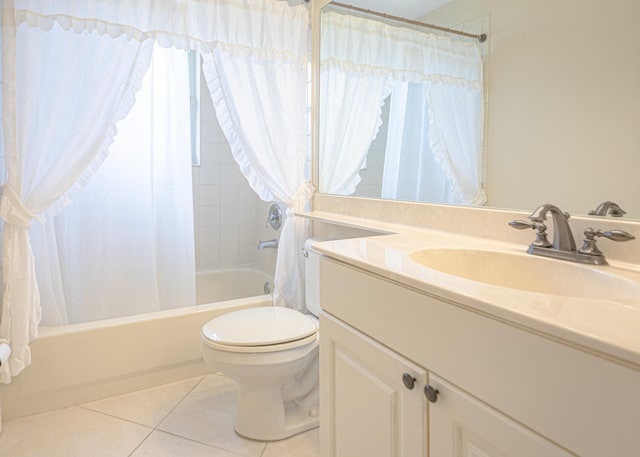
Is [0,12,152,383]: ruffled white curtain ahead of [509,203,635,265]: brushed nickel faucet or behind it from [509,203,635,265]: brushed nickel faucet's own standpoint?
ahead

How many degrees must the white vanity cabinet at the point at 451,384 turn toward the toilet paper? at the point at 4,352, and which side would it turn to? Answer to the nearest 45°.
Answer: approximately 45° to its right

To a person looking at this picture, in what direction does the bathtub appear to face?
facing the viewer and to the right of the viewer

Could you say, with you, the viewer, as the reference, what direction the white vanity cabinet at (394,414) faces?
facing the viewer and to the left of the viewer

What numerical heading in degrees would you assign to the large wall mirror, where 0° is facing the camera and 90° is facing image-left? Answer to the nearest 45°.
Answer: approximately 45°

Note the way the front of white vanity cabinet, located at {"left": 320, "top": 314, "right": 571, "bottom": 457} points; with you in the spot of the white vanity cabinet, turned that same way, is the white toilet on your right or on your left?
on your right

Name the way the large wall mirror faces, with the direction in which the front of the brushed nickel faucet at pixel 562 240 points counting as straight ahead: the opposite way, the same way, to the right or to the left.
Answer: the same way

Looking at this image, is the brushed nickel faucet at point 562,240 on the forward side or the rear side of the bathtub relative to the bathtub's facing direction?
on the forward side

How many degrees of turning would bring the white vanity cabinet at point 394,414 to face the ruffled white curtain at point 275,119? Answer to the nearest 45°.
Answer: approximately 90° to its right

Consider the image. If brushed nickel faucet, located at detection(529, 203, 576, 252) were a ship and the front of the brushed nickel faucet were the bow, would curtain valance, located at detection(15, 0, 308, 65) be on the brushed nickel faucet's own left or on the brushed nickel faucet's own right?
on the brushed nickel faucet's own right
